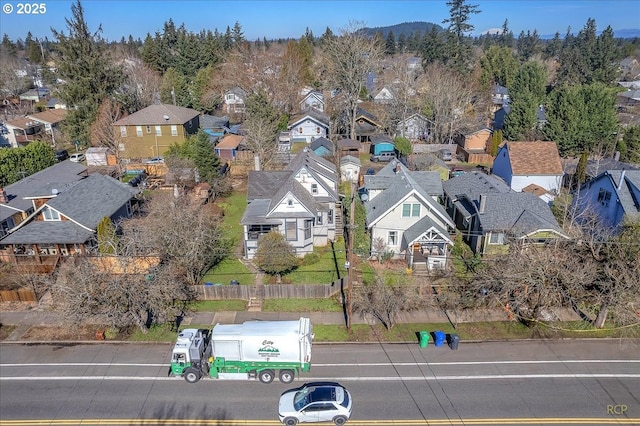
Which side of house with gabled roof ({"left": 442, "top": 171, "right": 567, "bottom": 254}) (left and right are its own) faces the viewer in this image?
front

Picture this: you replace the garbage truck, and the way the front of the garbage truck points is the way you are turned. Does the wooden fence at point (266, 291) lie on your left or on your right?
on your right

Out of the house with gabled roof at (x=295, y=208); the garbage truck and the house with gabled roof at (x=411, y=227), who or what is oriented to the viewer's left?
the garbage truck

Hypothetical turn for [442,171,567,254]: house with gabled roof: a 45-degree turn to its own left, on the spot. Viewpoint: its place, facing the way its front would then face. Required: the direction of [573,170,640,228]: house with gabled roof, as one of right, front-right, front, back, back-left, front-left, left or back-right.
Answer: left

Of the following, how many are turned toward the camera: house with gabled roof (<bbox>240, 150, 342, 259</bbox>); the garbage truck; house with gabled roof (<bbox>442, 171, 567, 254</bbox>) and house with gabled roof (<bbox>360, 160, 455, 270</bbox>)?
3

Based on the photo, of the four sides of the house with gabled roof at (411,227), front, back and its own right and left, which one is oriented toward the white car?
front

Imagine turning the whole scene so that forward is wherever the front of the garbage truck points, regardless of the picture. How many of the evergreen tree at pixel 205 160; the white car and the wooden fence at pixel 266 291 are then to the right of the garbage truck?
2

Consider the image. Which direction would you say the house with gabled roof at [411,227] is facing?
toward the camera

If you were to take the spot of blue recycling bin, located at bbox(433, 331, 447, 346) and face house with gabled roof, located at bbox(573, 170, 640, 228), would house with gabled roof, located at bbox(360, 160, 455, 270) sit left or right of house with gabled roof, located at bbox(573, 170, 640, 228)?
left
